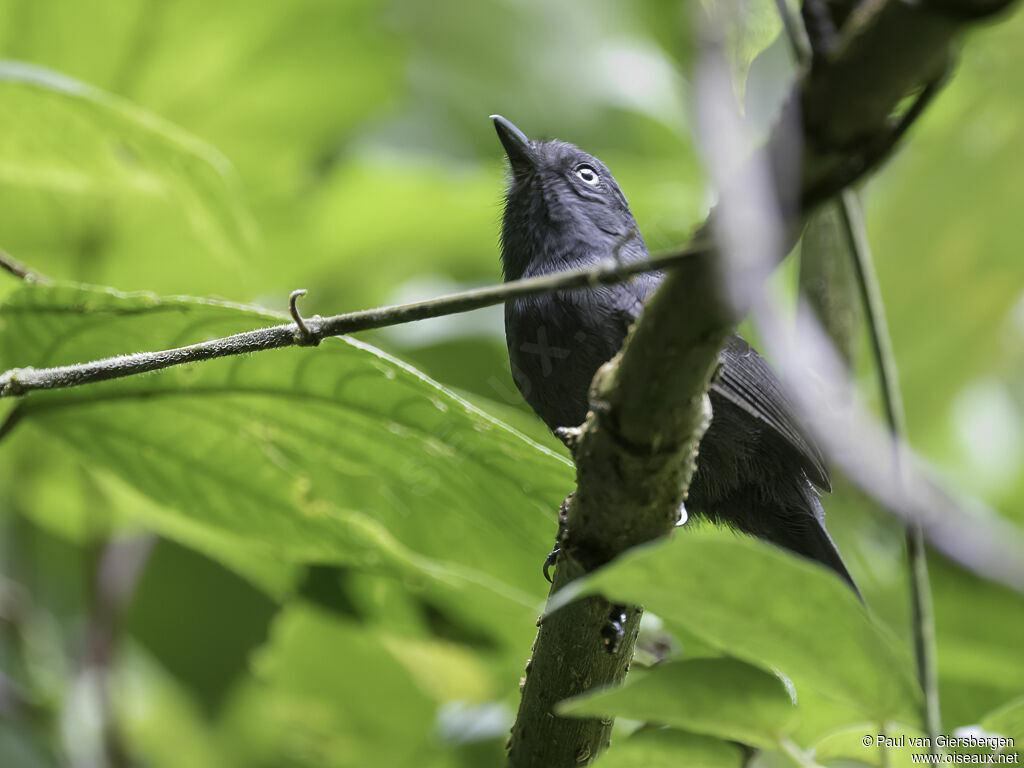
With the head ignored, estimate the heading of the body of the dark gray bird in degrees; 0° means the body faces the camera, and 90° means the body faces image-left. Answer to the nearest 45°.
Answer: approximately 90°

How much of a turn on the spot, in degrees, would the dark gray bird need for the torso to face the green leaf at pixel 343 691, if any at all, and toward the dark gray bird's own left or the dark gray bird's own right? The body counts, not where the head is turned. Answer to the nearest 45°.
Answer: approximately 45° to the dark gray bird's own right
